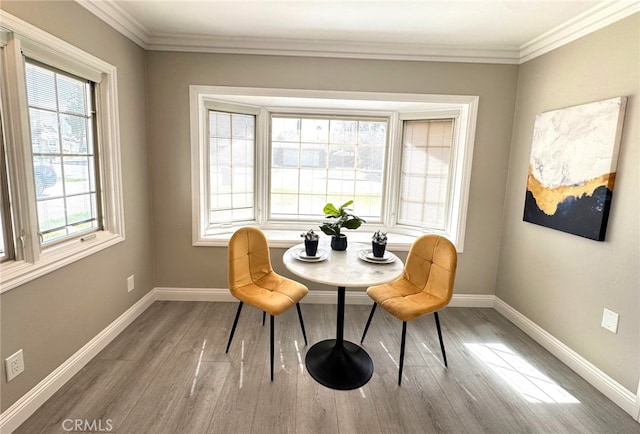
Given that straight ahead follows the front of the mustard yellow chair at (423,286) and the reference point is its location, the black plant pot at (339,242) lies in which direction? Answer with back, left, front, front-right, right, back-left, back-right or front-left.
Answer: front-right

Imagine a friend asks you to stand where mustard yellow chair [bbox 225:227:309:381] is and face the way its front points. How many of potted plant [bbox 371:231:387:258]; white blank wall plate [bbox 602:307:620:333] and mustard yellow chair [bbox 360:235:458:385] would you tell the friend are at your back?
0

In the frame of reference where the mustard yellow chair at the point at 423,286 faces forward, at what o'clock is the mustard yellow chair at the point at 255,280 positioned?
the mustard yellow chair at the point at 255,280 is roughly at 1 o'clock from the mustard yellow chair at the point at 423,286.

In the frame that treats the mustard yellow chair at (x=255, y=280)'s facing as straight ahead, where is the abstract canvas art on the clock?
The abstract canvas art is roughly at 11 o'clock from the mustard yellow chair.

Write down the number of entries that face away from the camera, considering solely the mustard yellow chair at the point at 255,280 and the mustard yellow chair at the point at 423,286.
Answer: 0

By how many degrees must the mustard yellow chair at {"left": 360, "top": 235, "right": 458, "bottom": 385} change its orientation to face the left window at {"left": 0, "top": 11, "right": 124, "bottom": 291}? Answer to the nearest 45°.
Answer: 0° — it already faces it

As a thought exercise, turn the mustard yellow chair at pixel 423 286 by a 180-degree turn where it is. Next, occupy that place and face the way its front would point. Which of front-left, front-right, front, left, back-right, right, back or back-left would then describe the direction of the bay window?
left

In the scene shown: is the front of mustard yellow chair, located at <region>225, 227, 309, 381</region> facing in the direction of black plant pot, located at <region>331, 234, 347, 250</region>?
no

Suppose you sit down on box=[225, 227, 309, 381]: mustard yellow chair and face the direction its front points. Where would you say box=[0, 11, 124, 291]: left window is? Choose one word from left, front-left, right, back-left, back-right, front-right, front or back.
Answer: back-right

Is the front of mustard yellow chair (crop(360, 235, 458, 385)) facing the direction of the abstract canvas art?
no

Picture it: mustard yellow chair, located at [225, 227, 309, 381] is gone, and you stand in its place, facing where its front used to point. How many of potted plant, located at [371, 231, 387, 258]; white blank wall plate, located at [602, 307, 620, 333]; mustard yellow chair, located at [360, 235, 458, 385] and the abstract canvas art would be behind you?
0

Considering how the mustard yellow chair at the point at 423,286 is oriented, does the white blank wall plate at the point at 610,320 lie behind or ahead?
behind

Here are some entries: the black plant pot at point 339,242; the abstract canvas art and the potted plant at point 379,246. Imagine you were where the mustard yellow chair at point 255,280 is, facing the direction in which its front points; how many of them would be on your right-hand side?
0

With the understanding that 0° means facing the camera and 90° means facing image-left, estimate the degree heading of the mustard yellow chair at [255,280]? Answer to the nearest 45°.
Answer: approximately 315°

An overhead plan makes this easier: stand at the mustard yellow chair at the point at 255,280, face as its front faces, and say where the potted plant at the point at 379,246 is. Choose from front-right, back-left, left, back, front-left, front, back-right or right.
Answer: front-left
